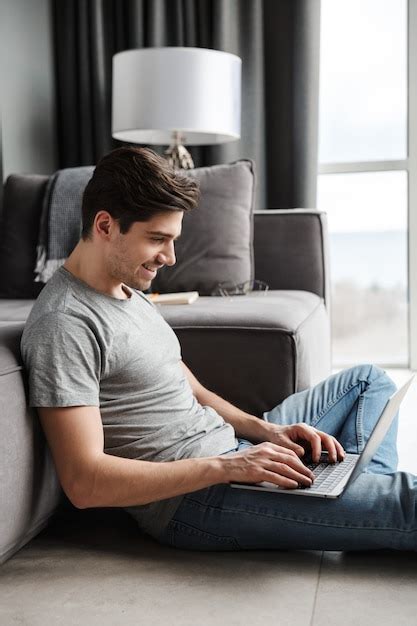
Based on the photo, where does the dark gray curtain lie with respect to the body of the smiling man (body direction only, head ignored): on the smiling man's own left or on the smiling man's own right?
on the smiling man's own left

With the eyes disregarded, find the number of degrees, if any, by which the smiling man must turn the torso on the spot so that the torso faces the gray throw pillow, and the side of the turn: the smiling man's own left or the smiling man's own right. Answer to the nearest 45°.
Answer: approximately 90° to the smiling man's own left

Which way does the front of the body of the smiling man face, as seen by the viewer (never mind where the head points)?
to the viewer's right

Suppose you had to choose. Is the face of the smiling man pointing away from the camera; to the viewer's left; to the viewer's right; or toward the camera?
to the viewer's right

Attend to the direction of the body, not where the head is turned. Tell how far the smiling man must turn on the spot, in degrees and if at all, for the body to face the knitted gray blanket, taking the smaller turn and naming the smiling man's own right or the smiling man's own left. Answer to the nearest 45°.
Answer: approximately 90° to the smiling man's own left
